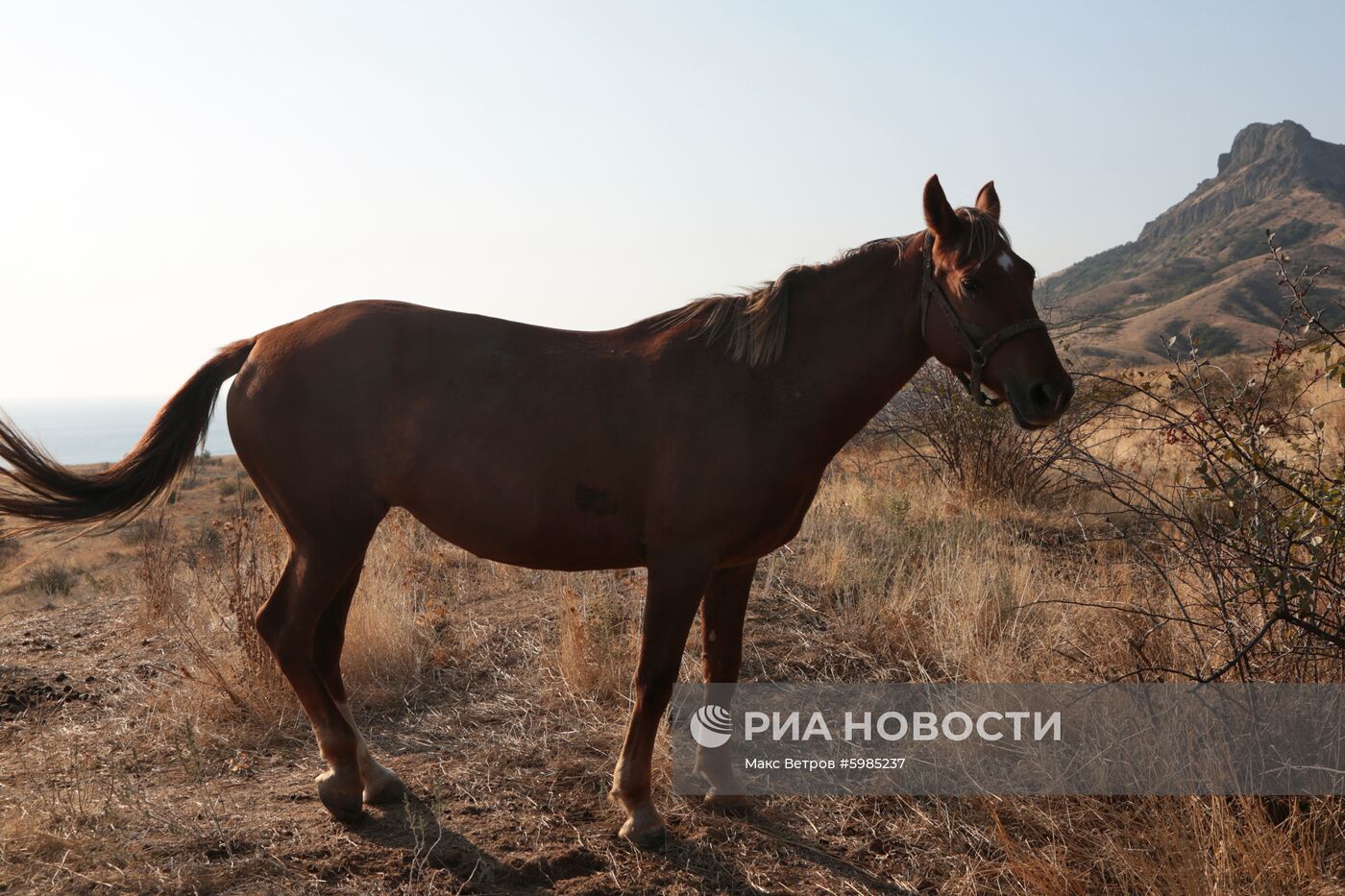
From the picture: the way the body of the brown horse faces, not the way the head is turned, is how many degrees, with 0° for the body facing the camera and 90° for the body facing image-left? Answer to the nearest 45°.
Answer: approximately 270°
